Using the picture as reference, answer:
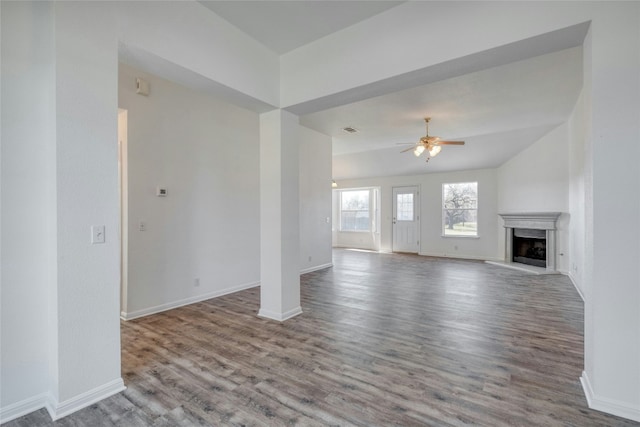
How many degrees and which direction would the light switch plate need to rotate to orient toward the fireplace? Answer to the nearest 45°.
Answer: approximately 90° to its left

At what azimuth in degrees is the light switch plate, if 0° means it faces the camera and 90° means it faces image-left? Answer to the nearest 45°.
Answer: approximately 0°

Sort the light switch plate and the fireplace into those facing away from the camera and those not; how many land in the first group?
0

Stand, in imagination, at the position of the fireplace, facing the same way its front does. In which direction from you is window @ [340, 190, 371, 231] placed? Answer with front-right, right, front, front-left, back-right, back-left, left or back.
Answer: front-right

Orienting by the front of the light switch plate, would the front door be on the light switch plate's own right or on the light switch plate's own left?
on the light switch plate's own left

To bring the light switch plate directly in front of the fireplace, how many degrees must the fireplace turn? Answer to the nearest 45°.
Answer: approximately 45° to its left

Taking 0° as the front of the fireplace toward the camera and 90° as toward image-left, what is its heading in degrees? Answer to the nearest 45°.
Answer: approximately 45°

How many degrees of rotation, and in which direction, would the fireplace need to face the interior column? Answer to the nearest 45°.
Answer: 0° — it already faces it

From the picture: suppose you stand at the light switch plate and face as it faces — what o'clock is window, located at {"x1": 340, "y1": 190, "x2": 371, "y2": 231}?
The window is roughly at 8 o'clock from the light switch plate.

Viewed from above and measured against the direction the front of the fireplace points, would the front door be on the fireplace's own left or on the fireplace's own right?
on the fireplace's own right
